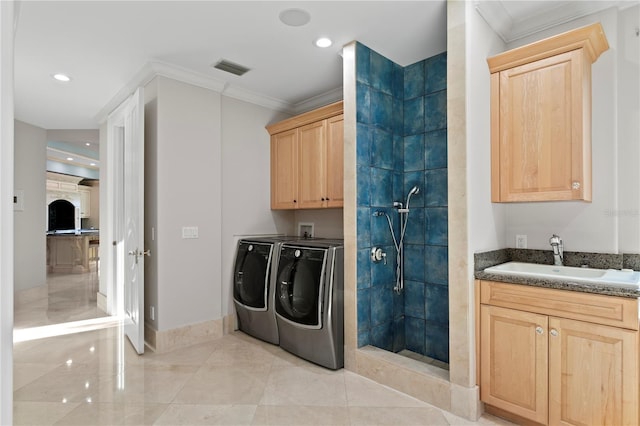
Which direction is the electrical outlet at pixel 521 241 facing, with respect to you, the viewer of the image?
facing the viewer

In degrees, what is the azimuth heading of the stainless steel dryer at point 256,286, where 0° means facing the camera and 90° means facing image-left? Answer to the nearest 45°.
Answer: approximately 45°

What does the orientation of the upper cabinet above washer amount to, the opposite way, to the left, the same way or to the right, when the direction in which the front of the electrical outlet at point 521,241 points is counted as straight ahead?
the same way

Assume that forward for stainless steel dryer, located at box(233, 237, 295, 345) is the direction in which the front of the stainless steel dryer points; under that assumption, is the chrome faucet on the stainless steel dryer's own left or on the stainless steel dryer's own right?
on the stainless steel dryer's own left

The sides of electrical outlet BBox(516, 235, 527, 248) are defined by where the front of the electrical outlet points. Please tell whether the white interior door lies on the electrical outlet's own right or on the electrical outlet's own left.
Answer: on the electrical outlet's own right

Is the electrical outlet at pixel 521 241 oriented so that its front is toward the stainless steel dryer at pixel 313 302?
no

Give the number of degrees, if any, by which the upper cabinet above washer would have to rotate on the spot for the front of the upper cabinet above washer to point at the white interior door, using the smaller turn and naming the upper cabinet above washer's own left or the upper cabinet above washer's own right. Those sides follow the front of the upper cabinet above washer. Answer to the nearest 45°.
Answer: approximately 45° to the upper cabinet above washer's own right

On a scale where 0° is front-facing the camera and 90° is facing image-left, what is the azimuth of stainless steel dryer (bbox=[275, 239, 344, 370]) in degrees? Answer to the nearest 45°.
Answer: approximately 45°

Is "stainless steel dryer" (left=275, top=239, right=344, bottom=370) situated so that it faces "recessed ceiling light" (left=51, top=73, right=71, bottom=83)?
no

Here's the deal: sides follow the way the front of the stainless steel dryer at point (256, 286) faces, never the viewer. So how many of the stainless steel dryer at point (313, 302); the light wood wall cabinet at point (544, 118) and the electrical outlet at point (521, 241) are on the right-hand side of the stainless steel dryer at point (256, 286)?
0

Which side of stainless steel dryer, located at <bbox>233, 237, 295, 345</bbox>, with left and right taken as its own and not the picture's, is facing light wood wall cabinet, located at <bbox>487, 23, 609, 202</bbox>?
left
